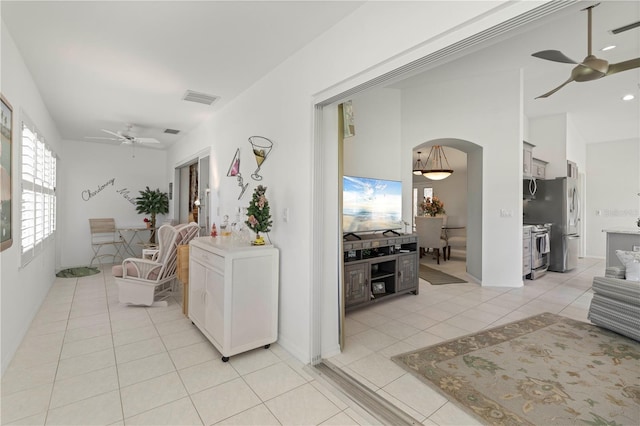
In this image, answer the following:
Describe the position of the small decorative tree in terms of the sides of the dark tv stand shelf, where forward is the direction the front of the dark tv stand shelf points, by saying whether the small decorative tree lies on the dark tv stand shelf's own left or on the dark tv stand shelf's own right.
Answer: on the dark tv stand shelf's own right

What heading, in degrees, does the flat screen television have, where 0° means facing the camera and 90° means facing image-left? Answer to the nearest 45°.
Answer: approximately 315°

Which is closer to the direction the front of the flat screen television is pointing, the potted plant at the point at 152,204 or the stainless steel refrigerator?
the stainless steel refrigerator

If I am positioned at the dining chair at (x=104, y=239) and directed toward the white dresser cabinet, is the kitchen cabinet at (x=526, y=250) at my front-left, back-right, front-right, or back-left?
front-left

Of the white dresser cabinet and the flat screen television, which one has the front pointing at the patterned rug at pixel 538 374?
the flat screen television

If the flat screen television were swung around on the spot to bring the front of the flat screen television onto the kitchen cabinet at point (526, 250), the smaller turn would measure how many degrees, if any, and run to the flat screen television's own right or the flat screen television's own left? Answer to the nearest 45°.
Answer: approximately 90° to the flat screen television's own left

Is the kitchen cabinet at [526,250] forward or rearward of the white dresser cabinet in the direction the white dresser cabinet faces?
rearward

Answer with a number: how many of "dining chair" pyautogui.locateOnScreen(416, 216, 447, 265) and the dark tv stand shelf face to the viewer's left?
0

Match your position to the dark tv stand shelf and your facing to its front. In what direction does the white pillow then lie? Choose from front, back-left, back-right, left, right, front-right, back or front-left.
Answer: front-left

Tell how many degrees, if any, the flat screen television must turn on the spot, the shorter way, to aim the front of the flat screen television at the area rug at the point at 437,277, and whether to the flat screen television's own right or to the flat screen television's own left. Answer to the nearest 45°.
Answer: approximately 90° to the flat screen television's own left

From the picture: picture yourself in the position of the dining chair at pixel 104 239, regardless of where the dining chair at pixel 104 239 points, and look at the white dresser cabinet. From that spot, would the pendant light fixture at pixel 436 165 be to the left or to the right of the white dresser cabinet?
left

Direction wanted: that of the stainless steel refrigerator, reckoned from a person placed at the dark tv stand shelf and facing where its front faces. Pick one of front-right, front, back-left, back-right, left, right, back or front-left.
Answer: left

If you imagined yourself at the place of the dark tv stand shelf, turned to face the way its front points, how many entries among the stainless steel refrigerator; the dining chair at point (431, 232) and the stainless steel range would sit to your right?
0

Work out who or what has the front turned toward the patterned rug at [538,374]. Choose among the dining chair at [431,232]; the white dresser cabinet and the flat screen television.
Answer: the flat screen television

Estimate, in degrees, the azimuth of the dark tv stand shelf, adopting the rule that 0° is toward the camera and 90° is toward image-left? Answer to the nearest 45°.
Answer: approximately 315°

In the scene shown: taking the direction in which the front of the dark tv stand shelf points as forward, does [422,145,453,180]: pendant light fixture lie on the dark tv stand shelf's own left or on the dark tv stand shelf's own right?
on the dark tv stand shelf's own left
